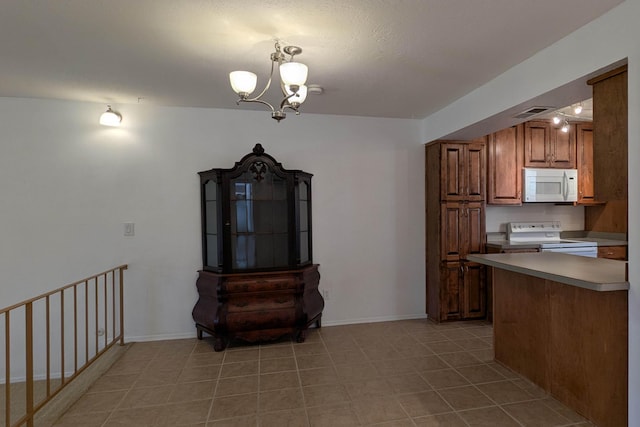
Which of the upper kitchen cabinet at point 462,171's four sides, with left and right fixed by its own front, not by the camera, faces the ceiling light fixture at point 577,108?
left

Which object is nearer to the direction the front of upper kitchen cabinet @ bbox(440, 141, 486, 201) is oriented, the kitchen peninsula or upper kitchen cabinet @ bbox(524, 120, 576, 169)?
the kitchen peninsula

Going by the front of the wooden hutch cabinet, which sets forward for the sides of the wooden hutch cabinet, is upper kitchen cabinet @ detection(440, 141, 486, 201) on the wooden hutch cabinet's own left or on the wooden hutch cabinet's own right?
on the wooden hutch cabinet's own left

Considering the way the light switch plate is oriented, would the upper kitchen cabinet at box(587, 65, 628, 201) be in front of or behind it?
in front

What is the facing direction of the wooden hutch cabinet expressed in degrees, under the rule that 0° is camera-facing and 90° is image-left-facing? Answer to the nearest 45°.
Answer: approximately 0°

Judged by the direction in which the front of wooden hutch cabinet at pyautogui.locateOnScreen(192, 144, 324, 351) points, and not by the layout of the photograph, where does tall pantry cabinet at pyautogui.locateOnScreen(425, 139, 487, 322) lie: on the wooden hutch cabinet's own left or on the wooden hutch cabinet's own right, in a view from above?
on the wooden hutch cabinet's own left

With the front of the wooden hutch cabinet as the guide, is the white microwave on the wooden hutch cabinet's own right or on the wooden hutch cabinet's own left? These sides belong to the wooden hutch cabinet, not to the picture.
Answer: on the wooden hutch cabinet's own left

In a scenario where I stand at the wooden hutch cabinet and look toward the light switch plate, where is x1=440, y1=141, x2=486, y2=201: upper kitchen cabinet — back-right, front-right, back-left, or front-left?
back-right

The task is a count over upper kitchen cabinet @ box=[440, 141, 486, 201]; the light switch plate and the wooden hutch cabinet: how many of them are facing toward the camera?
3

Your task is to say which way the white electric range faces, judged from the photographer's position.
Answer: facing the viewer and to the right of the viewer

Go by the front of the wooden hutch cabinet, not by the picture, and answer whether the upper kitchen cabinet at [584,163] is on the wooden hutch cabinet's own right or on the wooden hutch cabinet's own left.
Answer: on the wooden hutch cabinet's own left
